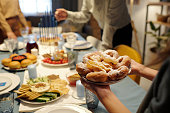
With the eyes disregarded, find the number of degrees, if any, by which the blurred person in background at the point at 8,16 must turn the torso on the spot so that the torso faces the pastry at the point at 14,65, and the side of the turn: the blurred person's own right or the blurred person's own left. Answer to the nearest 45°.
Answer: approximately 45° to the blurred person's own right

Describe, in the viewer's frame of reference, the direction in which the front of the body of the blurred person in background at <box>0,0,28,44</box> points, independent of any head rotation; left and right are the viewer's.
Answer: facing the viewer and to the right of the viewer

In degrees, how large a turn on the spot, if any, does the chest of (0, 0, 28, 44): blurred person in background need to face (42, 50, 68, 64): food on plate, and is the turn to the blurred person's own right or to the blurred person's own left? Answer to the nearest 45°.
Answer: approximately 45° to the blurred person's own right

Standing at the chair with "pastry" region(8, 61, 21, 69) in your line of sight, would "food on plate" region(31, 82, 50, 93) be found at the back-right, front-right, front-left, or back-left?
front-left

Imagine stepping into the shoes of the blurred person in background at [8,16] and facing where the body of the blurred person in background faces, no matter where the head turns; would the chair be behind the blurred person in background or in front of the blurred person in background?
in front

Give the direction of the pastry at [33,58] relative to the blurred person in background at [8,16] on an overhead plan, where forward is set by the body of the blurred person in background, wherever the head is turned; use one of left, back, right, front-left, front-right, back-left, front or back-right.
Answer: front-right

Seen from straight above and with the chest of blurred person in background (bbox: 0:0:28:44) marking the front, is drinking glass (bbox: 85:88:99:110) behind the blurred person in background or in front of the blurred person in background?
in front

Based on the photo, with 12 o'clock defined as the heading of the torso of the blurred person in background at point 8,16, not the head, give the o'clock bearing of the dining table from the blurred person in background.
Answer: The dining table is roughly at 1 o'clock from the blurred person in background.

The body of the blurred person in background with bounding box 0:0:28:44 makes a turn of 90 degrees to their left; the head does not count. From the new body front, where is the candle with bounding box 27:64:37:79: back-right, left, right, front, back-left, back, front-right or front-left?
back-right

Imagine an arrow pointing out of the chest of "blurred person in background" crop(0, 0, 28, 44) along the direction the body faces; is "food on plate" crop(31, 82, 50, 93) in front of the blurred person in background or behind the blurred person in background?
in front
